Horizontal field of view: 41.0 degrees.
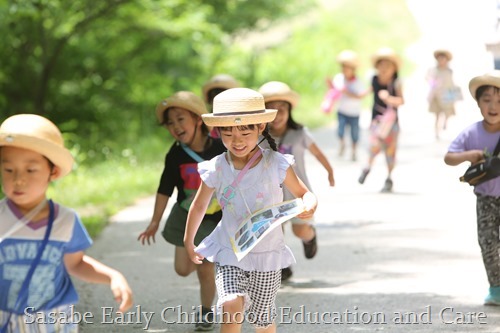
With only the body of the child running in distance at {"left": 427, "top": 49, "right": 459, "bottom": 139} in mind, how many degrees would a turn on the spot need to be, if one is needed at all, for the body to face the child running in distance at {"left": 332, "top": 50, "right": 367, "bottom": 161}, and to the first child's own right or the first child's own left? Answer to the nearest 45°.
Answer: approximately 45° to the first child's own right

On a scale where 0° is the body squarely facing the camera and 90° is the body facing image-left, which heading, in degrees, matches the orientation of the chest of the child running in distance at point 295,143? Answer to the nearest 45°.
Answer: approximately 45°

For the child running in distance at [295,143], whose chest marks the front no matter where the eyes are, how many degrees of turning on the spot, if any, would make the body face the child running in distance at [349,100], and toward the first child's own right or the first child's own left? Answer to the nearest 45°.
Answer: approximately 135° to the first child's own right

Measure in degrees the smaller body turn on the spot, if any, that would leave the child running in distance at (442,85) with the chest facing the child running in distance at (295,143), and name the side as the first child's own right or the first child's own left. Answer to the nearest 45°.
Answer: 0° — they already face them

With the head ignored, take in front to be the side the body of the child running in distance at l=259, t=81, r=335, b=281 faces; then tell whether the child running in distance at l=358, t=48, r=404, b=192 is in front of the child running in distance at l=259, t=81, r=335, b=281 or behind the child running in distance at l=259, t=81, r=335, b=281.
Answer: behind
